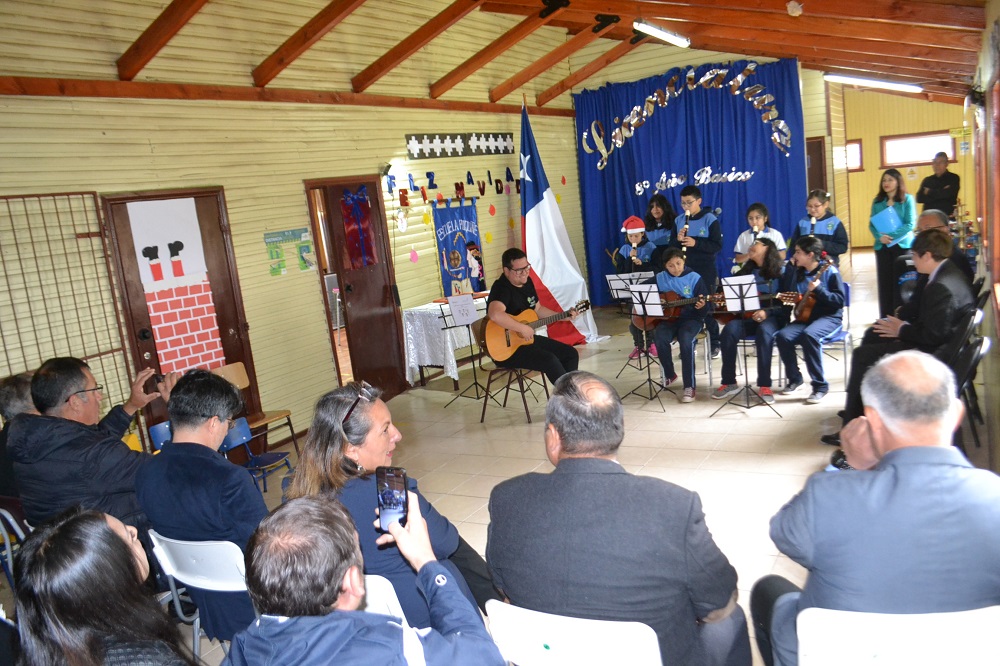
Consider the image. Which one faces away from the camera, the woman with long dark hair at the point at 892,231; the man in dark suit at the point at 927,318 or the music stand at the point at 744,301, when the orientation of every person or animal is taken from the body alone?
the music stand

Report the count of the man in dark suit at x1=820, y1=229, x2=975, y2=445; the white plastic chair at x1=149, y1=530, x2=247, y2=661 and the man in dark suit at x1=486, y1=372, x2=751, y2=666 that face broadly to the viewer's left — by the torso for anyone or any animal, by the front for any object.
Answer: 1

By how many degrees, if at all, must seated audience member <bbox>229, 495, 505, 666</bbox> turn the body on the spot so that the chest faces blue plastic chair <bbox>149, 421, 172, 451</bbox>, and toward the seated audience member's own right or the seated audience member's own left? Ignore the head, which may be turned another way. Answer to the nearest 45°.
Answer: approximately 45° to the seated audience member's own left

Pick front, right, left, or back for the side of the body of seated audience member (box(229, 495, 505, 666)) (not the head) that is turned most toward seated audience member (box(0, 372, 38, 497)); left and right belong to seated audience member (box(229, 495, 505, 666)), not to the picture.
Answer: left

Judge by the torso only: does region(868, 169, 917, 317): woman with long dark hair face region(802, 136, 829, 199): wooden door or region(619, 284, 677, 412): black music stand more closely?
the black music stand

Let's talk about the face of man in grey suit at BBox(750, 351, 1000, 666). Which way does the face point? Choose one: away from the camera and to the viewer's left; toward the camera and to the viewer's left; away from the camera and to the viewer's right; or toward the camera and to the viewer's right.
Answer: away from the camera and to the viewer's left

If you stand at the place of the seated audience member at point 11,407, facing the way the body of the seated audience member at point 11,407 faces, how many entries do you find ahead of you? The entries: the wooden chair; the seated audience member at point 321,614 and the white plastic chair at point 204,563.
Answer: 1

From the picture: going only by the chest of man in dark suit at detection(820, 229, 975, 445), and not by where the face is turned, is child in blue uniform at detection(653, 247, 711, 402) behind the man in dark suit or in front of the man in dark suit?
in front

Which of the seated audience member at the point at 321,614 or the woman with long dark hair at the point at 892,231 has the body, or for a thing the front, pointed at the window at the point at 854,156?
the seated audience member

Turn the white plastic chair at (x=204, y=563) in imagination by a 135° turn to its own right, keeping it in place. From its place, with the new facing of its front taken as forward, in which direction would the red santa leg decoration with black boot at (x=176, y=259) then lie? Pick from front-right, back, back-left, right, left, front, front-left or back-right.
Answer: back

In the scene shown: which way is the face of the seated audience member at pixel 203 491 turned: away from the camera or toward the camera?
away from the camera

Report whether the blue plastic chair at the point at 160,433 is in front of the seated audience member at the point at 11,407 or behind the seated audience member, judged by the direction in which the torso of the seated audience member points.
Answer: in front

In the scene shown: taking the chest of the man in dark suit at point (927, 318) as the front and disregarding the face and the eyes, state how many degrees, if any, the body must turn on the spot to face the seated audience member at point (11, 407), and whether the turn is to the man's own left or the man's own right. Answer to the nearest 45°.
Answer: approximately 45° to the man's own left

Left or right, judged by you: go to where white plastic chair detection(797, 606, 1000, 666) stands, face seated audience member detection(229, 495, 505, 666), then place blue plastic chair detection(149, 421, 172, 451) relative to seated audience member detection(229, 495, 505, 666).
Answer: right

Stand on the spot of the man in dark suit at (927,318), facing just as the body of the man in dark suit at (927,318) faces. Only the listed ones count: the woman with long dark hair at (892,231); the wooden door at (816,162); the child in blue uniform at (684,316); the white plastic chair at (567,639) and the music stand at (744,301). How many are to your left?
1

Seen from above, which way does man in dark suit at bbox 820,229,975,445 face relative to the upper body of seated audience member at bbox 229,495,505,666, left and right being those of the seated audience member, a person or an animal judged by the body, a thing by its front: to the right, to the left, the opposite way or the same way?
to the left

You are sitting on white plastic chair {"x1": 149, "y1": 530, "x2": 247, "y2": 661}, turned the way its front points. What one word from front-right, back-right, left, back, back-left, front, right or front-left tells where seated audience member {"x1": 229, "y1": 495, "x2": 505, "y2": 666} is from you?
back-right

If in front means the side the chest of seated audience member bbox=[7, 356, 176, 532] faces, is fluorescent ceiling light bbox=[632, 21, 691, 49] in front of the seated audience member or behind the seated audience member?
in front

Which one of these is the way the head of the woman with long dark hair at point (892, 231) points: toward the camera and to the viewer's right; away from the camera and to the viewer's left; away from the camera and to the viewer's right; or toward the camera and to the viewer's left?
toward the camera and to the viewer's left

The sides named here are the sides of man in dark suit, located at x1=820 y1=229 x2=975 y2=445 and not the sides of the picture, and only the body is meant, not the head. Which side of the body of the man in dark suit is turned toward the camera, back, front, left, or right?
left

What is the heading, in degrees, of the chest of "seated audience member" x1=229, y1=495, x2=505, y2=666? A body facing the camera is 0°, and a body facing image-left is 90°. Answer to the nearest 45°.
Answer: approximately 225°

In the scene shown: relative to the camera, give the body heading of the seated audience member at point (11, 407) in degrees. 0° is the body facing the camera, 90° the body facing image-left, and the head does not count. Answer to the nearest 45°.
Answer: approximately 225°
